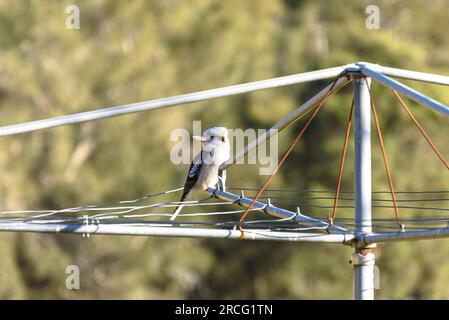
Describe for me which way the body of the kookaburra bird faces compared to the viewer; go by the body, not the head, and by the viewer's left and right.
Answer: facing the viewer and to the right of the viewer
